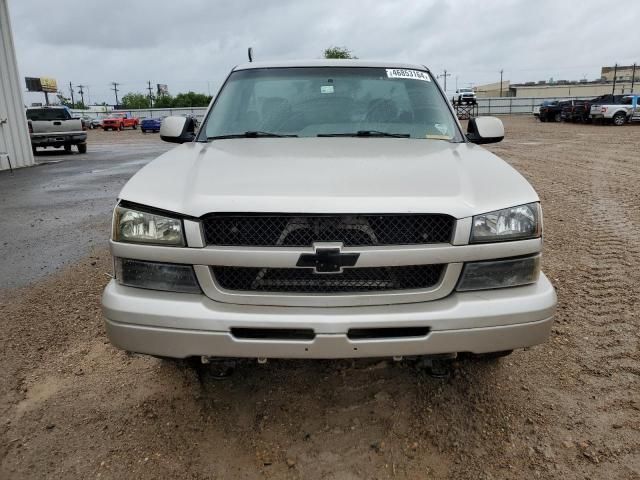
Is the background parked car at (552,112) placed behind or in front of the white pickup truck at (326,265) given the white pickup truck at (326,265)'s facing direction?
behind

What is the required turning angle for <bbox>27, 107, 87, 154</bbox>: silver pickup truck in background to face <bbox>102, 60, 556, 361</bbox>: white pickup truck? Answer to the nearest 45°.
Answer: approximately 180°

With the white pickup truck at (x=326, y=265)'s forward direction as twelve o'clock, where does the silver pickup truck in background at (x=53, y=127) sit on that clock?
The silver pickup truck in background is roughly at 5 o'clock from the white pickup truck.

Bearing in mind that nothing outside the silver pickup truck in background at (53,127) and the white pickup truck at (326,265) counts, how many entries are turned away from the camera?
1

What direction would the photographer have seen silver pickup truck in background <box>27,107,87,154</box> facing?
facing away from the viewer

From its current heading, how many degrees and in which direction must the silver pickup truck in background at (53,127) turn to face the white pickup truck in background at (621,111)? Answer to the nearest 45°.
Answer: approximately 90° to its right
